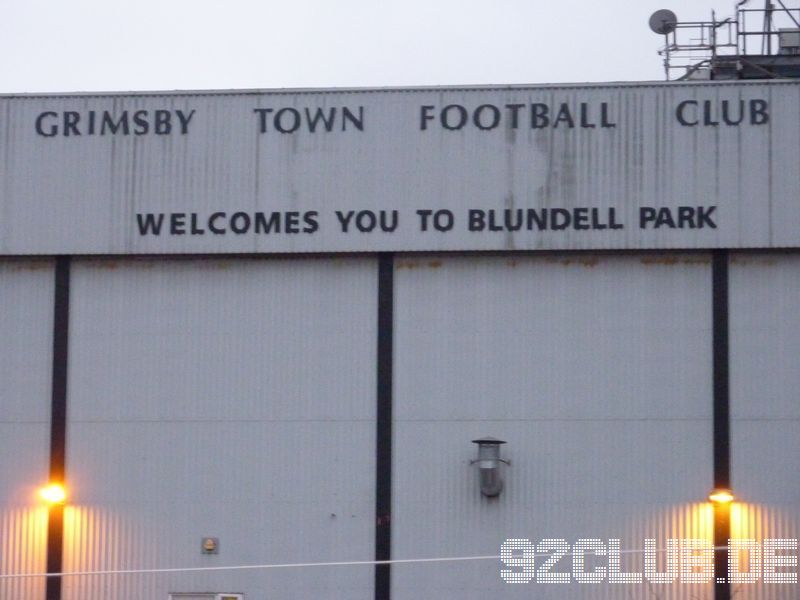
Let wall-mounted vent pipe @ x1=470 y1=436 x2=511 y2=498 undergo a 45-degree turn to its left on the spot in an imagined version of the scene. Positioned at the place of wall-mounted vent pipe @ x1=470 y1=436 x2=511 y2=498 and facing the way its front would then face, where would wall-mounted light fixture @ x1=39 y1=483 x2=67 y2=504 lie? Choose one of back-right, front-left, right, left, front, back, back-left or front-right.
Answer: back-right

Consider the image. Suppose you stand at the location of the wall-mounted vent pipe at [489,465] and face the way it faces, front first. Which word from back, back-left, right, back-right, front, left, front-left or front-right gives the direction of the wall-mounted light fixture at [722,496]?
left

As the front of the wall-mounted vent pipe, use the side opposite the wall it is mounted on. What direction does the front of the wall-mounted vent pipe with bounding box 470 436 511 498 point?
toward the camera
